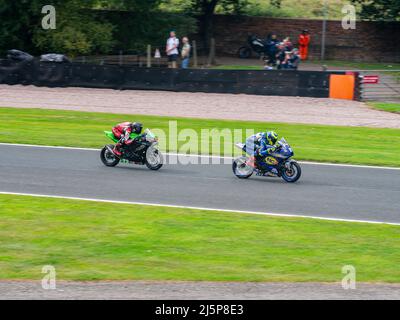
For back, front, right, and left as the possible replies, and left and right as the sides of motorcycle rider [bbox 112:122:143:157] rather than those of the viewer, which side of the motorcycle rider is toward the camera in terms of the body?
right

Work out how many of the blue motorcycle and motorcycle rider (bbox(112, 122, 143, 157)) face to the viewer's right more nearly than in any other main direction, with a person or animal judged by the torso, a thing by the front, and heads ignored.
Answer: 2

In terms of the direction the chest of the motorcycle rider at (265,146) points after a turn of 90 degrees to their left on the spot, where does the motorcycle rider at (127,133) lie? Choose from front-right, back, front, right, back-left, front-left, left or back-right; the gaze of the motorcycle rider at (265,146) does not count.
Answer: left

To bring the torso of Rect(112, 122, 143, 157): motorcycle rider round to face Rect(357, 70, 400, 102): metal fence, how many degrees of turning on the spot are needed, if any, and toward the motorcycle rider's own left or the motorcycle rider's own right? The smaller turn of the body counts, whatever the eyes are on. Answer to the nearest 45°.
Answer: approximately 45° to the motorcycle rider's own left

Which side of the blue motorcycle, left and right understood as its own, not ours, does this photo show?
right

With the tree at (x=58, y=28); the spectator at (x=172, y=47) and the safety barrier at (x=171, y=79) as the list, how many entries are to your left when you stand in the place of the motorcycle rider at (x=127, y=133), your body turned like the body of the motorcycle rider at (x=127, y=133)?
3

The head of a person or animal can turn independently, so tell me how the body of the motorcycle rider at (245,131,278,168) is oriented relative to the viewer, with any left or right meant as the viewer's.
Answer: facing to the right of the viewer

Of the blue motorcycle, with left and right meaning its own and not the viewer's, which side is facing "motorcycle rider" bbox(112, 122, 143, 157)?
back

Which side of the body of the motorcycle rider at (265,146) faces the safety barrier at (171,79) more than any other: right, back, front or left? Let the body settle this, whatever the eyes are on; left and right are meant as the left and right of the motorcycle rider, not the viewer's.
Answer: left
